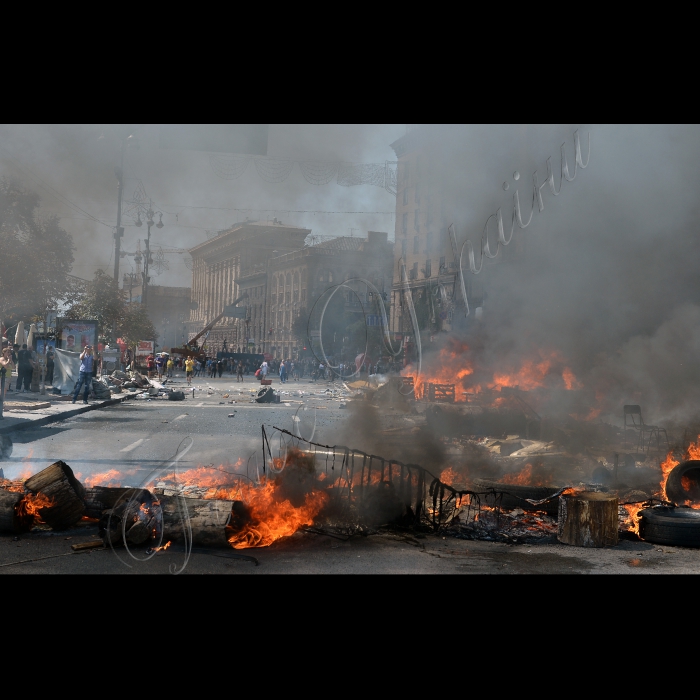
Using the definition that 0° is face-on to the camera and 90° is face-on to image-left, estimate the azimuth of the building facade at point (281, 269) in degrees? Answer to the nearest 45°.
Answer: approximately 45°

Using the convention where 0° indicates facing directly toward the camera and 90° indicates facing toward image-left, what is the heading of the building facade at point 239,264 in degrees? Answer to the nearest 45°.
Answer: approximately 45°

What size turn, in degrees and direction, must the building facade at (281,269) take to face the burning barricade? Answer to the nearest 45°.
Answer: approximately 45° to its left

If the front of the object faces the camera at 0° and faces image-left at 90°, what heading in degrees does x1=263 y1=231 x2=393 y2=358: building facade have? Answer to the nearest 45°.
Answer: approximately 45°

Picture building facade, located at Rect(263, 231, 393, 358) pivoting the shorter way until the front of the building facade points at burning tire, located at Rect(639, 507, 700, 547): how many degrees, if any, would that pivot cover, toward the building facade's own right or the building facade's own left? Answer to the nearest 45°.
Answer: approximately 45° to the building facade's own left

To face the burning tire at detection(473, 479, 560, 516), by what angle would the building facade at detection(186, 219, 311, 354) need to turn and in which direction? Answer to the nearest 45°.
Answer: approximately 45° to its left

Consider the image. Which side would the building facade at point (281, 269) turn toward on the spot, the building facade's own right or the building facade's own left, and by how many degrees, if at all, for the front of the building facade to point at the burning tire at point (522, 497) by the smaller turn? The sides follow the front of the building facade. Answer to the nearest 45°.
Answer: approximately 45° to the building facade's own left
